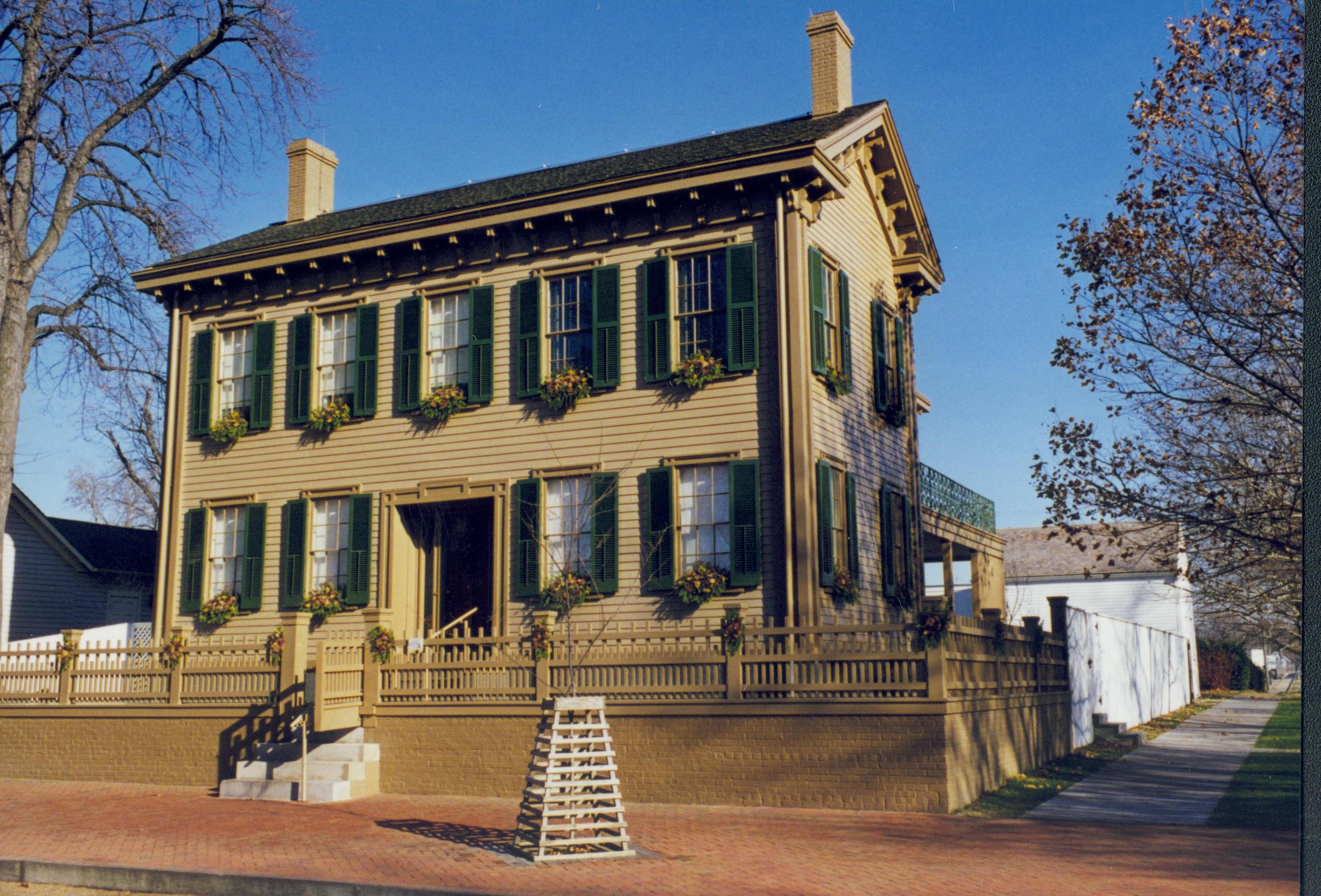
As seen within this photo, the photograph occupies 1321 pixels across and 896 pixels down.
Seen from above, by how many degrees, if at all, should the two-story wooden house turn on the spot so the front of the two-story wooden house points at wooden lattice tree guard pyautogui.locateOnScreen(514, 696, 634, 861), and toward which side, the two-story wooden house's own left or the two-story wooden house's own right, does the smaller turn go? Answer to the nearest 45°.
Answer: approximately 45° to the two-story wooden house's own left

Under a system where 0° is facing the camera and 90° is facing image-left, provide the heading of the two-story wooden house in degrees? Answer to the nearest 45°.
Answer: approximately 45°
